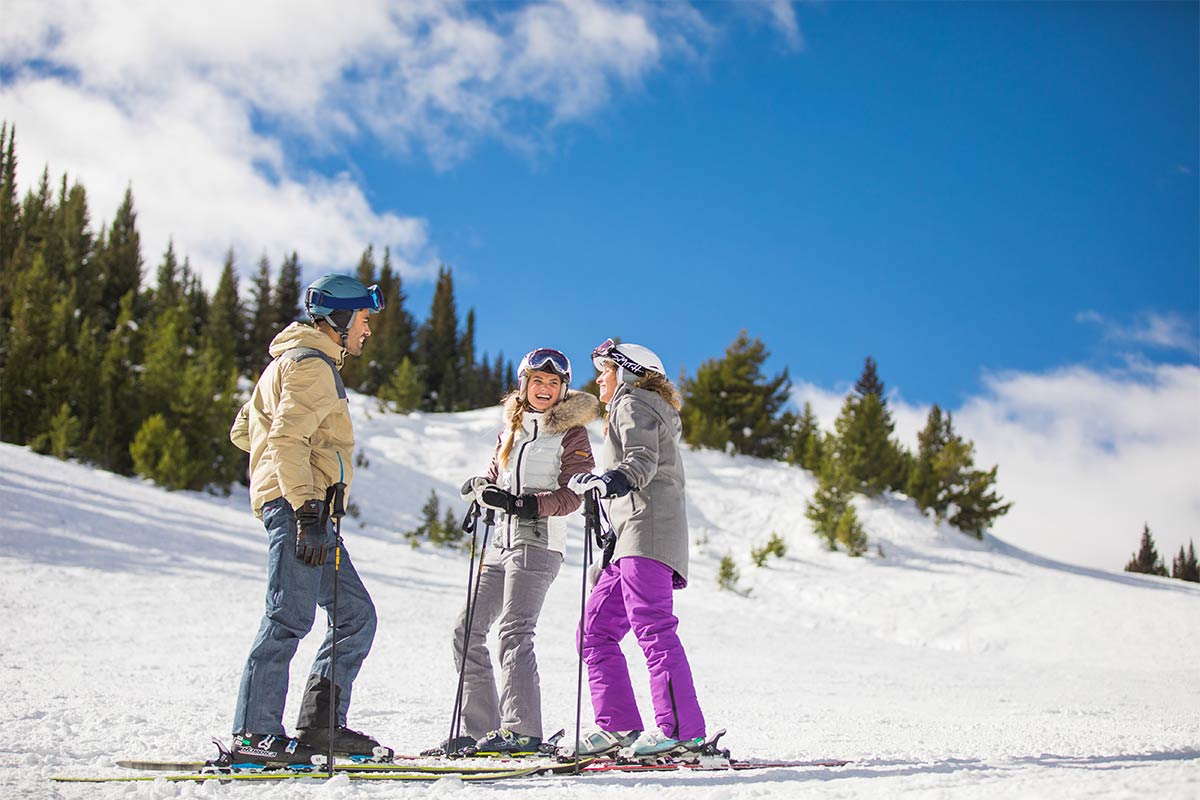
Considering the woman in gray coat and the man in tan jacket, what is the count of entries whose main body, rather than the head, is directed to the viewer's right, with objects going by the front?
1

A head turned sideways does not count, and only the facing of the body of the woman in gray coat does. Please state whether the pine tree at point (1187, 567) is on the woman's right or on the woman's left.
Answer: on the woman's right

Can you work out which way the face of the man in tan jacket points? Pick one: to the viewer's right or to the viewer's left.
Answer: to the viewer's right

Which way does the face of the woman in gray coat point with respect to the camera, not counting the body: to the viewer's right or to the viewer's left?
to the viewer's left

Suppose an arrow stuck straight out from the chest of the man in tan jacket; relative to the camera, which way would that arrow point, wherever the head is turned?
to the viewer's right

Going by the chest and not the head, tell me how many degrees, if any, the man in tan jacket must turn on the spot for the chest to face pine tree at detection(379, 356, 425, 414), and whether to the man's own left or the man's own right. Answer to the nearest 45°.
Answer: approximately 90° to the man's own left

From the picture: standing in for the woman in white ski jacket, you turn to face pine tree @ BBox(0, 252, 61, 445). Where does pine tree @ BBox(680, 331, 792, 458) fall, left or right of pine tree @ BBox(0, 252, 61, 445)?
right

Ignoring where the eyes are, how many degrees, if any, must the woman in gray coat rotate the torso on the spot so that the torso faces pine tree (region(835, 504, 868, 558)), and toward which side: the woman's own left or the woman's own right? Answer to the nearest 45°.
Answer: approximately 90° to the woman's own right

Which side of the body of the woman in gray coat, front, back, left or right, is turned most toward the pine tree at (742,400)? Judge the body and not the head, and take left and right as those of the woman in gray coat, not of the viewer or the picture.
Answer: right

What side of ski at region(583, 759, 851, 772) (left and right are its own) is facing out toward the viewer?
left

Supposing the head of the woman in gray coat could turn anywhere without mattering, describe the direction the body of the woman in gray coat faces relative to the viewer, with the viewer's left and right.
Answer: facing to the left of the viewer

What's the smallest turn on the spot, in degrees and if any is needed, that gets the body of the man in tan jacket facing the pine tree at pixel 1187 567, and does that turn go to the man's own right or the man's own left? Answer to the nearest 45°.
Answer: approximately 45° to the man's own left

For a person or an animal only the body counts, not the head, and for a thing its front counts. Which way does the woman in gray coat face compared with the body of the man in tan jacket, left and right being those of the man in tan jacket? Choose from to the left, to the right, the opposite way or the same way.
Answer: the opposite way
